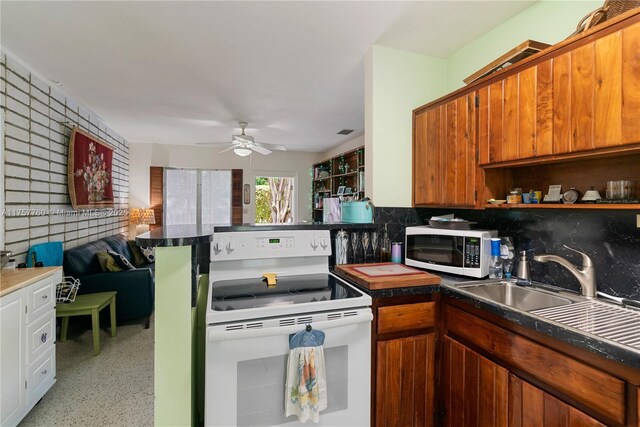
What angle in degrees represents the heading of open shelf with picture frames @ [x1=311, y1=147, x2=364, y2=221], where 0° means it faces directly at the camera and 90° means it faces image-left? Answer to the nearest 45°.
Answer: approximately 45°

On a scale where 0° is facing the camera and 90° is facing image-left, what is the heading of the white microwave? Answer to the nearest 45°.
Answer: approximately 45°

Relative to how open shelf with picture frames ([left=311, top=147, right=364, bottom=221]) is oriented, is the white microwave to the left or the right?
on its left

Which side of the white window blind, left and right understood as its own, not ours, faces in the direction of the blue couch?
front

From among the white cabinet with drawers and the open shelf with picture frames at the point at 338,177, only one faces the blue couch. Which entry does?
the open shelf with picture frames

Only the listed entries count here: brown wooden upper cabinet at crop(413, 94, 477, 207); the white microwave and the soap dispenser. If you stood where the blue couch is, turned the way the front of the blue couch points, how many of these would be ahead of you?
3

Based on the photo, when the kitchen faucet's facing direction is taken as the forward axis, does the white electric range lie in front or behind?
in front

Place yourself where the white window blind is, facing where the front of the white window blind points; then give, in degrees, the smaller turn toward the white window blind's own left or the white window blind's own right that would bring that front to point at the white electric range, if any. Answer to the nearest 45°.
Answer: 0° — it already faces it

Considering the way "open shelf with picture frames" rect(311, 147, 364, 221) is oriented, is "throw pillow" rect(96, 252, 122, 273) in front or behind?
in front

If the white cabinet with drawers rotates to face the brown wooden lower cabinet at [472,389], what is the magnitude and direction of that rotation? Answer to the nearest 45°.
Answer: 0° — it already faces it

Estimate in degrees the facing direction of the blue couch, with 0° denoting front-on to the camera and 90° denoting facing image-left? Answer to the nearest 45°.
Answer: approximately 315°

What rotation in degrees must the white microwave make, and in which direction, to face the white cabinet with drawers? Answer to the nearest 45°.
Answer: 0° — it already faces it

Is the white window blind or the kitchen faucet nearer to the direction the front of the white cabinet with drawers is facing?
the kitchen faucet

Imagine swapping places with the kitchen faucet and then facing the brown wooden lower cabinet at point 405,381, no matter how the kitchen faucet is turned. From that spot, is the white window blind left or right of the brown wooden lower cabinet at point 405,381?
right
